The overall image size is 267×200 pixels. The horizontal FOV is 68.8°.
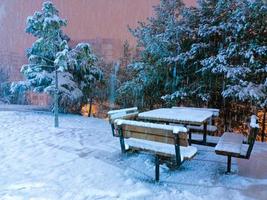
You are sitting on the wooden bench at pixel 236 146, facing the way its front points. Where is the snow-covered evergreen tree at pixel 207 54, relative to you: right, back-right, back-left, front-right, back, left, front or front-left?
right

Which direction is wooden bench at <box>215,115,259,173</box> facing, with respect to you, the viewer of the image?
facing to the left of the viewer

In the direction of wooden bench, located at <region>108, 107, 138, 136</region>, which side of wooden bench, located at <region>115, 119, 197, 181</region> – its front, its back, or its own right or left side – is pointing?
left

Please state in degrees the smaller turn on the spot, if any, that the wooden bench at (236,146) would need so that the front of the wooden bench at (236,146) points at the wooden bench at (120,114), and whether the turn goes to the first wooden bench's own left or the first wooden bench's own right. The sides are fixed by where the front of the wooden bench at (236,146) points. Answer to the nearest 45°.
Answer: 0° — it already faces it

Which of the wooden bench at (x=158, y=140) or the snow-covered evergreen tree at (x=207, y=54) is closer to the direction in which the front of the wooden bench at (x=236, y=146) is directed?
the wooden bench

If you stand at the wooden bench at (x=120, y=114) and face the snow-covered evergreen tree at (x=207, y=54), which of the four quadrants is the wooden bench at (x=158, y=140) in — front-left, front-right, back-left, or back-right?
back-right

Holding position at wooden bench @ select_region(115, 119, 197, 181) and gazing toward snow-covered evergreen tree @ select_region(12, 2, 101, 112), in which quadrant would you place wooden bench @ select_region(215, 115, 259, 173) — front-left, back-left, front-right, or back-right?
back-right

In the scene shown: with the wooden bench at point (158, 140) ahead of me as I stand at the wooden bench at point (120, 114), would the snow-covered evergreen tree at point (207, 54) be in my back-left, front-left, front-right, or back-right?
back-left

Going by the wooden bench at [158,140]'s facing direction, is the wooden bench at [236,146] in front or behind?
in front

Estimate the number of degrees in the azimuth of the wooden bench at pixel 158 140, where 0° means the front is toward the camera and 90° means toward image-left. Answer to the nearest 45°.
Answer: approximately 225°

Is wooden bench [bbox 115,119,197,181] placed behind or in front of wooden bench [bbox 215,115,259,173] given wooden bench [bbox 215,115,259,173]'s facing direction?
in front

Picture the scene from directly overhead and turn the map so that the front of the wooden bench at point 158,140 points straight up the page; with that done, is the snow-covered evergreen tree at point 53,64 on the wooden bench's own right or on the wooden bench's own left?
on the wooden bench's own left
